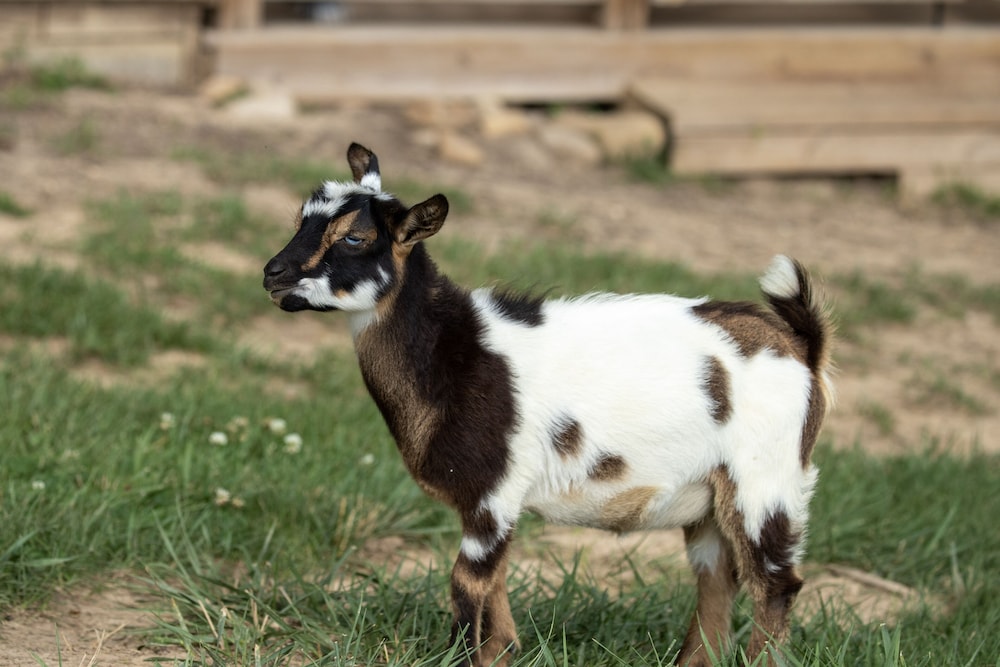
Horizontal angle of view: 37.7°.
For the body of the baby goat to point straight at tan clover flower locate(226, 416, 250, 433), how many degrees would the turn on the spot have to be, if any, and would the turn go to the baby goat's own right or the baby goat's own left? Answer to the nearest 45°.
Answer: approximately 45° to the baby goat's own right

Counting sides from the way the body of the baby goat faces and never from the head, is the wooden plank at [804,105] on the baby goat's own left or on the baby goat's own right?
on the baby goat's own right

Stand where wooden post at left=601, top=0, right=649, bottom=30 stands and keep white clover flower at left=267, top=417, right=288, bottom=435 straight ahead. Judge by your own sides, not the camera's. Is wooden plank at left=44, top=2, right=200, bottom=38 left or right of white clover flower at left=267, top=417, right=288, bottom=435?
right

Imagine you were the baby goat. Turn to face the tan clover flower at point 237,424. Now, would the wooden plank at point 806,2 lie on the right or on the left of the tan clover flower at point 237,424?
right

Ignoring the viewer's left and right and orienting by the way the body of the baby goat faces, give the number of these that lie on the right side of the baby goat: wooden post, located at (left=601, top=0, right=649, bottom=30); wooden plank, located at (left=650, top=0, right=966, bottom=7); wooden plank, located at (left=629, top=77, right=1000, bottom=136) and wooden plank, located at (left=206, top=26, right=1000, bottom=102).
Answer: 4

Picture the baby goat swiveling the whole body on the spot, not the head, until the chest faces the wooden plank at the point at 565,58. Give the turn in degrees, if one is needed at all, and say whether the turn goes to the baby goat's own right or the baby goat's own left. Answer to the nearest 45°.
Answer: approximately 90° to the baby goat's own right

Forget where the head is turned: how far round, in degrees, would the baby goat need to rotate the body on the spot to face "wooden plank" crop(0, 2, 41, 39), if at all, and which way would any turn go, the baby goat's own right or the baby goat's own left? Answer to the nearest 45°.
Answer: approximately 45° to the baby goat's own right

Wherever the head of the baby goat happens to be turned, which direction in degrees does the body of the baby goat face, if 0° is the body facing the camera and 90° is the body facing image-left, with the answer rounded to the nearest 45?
approximately 90°

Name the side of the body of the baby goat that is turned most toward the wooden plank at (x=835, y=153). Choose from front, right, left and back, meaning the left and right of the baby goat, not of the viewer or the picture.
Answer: right

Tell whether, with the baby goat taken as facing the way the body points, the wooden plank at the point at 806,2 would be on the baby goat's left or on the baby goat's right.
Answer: on the baby goat's right

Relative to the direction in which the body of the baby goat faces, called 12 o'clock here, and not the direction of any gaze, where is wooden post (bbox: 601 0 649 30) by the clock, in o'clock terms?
The wooden post is roughly at 3 o'clock from the baby goat.
